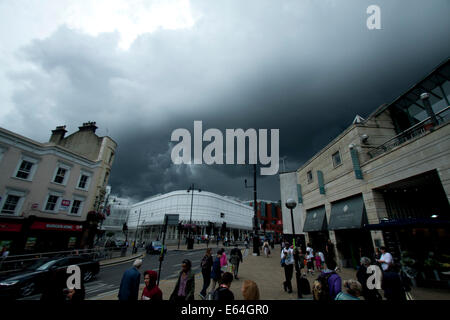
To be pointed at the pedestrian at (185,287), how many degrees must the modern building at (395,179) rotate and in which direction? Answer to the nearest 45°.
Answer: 0° — it already faces them

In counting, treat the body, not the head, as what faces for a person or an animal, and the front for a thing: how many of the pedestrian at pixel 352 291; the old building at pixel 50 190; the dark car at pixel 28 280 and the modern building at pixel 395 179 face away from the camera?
1

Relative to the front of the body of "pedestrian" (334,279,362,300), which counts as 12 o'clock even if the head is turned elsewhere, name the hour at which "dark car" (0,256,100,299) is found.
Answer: The dark car is roughly at 9 o'clock from the pedestrian.

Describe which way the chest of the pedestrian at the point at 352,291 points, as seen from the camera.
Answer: away from the camera

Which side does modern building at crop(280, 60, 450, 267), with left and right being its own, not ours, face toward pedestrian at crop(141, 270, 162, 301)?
front

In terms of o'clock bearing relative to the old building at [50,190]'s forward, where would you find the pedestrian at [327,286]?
The pedestrian is roughly at 1 o'clock from the old building.

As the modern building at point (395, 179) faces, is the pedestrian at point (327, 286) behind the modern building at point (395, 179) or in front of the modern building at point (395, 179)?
in front

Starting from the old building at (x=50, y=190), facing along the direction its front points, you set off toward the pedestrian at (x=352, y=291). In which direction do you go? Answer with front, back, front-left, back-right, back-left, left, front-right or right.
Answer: front-right

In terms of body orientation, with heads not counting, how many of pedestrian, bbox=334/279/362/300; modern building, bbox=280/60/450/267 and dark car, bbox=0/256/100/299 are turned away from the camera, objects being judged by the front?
1

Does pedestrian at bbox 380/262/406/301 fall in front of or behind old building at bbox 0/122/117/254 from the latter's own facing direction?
in front

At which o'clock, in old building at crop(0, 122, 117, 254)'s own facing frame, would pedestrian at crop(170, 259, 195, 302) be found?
The pedestrian is roughly at 1 o'clock from the old building.
